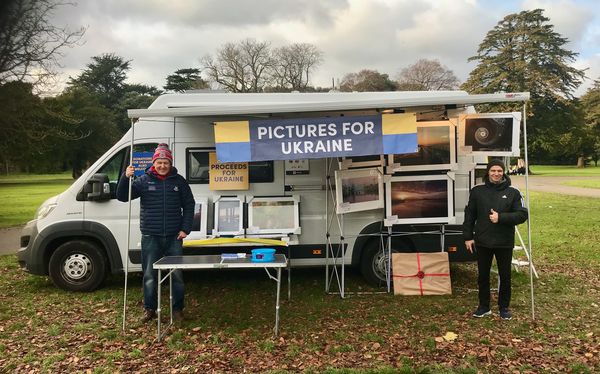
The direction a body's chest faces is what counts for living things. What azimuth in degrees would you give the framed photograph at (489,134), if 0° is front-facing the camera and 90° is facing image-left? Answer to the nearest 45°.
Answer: approximately 0°

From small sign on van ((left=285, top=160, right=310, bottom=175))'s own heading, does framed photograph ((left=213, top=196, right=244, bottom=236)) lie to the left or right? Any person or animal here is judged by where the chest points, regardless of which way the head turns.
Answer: on its right

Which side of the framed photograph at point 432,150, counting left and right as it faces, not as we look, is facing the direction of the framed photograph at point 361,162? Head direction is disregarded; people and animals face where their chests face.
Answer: right

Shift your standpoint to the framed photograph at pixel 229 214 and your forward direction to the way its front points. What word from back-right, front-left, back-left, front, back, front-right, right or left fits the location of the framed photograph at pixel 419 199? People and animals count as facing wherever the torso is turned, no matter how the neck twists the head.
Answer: left

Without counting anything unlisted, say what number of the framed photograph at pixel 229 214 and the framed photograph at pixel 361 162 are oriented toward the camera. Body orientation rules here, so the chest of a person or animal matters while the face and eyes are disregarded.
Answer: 2

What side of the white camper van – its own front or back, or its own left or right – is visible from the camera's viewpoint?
left

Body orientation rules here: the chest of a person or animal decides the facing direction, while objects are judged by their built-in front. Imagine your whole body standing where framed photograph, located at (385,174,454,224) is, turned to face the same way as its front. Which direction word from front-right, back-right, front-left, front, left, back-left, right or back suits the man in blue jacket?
front-right

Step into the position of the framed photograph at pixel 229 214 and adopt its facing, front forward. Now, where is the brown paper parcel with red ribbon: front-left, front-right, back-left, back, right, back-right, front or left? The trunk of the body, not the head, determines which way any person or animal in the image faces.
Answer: left
